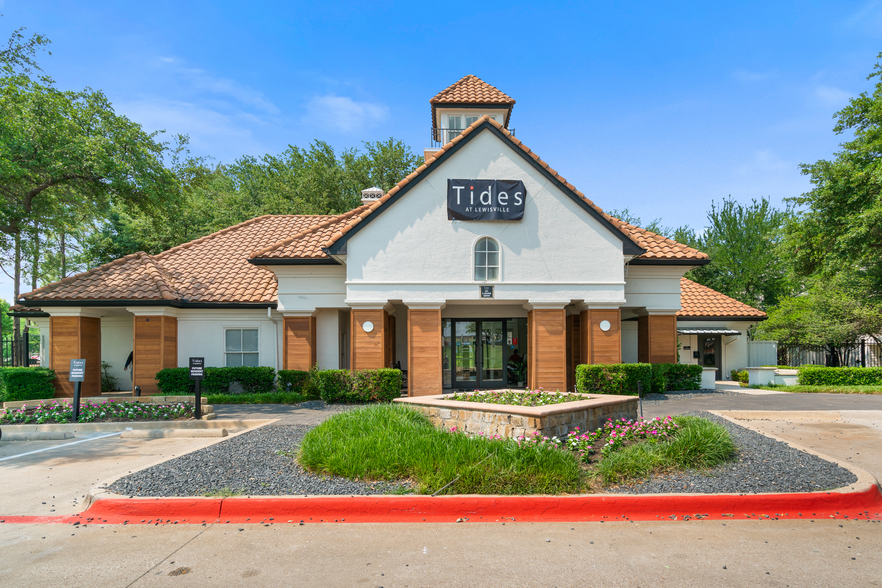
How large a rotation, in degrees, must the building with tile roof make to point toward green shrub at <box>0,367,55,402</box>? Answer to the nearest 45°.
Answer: approximately 90° to its right

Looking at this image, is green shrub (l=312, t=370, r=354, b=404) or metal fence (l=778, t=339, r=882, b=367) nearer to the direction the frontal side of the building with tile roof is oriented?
the green shrub

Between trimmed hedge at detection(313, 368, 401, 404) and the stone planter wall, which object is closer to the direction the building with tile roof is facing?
the stone planter wall

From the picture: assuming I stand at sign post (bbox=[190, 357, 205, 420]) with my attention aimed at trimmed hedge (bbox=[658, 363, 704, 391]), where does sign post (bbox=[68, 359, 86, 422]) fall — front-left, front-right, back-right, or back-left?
back-left

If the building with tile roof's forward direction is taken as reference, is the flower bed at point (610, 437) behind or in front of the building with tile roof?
in front

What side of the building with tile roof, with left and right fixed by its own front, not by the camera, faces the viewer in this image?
front

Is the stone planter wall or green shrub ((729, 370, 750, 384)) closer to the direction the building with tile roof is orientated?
the stone planter wall

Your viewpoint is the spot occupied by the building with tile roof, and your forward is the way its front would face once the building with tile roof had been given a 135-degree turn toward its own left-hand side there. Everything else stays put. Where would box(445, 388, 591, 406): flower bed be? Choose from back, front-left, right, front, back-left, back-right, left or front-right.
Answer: back-right
